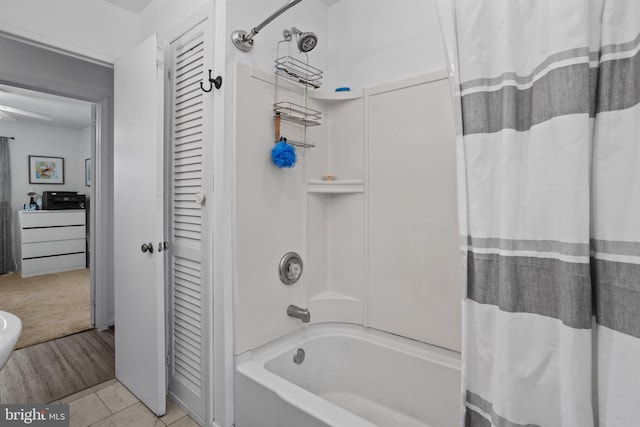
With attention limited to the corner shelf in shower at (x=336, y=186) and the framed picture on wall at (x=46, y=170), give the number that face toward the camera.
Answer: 2

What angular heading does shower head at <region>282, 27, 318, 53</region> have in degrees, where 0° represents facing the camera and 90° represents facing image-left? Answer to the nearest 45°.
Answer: approximately 315°

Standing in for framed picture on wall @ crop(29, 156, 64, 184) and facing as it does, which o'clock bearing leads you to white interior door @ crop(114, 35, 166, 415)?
The white interior door is roughly at 12 o'clock from the framed picture on wall.

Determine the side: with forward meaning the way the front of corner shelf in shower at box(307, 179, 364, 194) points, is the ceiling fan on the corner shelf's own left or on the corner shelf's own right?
on the corner shelf's own right

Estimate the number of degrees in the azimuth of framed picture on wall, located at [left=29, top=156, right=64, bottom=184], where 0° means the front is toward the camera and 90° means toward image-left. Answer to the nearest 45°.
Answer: approximately 0°

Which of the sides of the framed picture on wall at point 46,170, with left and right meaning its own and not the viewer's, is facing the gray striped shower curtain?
front

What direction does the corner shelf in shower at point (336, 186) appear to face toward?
toward the camera

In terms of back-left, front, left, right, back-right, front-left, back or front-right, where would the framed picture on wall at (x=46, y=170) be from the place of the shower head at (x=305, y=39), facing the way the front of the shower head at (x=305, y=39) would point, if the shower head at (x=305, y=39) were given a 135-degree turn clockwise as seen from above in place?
front-right

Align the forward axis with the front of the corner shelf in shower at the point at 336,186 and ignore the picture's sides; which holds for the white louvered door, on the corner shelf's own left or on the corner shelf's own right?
on the corner shelf's own right

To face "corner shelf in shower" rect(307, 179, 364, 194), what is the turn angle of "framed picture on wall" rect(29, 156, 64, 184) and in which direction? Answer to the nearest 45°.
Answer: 0° — it already faces it

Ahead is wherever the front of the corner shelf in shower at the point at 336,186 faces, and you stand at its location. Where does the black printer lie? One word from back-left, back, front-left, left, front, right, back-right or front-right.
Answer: back-right

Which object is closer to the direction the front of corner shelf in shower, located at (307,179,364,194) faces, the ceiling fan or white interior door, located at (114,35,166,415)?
the white interior door
